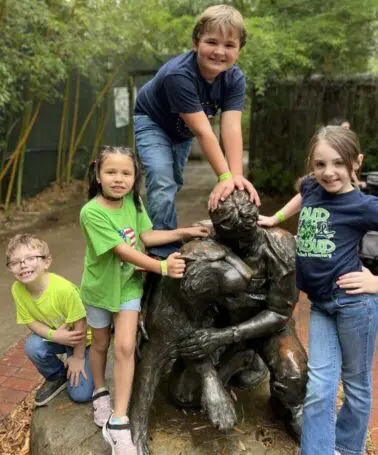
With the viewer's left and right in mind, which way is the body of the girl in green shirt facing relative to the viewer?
facing the viewer and to the right of the viewer

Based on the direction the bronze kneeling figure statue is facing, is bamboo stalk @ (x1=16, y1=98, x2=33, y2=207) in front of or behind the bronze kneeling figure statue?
behind

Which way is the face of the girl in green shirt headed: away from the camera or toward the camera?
toward the camera

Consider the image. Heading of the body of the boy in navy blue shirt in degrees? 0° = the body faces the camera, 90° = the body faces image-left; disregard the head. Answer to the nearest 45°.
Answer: approximately 315°

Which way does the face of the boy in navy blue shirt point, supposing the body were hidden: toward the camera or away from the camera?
toward the camera

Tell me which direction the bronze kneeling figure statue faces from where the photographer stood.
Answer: facing the viewer

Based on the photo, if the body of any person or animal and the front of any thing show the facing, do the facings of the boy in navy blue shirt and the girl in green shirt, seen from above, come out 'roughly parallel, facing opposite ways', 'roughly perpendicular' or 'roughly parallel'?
roughly parallel

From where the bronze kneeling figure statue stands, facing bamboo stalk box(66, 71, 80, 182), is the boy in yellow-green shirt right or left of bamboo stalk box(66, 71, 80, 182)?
left
